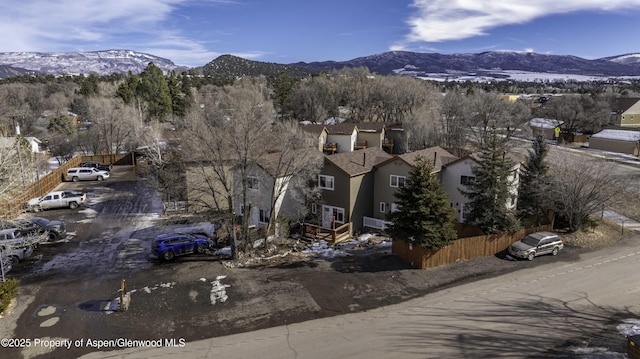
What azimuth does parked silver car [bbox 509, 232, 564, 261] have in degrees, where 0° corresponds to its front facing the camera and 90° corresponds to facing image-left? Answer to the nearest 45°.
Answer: approximately 45°

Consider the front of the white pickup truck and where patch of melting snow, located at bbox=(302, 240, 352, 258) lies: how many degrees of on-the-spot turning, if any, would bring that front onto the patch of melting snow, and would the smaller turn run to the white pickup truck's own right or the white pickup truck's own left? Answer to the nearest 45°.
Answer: approximately 135° to the white pickup truck's own left

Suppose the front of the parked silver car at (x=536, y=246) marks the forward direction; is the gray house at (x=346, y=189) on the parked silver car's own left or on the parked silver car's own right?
on the parked silver car's own right

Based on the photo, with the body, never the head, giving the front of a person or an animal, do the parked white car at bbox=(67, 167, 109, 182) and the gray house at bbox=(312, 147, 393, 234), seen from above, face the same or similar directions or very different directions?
very different directions

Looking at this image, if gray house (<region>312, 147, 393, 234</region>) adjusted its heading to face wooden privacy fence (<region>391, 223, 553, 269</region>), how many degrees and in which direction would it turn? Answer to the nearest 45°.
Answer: approximately 90° to its left

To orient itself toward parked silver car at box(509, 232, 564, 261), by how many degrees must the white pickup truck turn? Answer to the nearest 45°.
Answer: approximately 135° to its left

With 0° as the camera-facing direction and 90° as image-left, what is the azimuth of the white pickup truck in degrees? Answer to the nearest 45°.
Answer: approximately 90°
